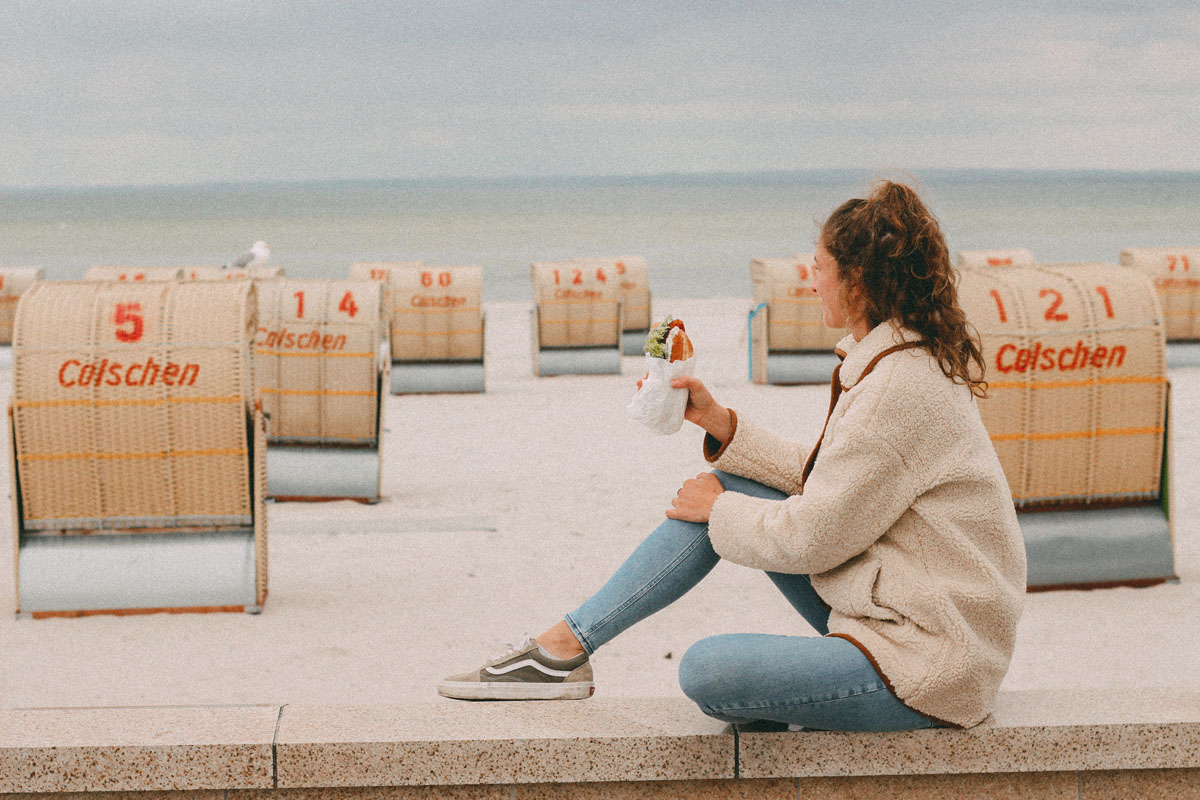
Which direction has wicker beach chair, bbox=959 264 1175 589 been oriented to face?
away from the camera

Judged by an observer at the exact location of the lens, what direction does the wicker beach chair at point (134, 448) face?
facing away from the viewer

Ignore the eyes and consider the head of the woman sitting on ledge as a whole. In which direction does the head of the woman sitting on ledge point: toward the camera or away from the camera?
away from the camera

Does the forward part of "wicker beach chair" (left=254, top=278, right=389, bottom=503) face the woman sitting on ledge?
no

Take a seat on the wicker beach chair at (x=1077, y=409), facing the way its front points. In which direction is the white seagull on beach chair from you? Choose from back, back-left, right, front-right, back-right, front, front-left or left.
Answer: front-left

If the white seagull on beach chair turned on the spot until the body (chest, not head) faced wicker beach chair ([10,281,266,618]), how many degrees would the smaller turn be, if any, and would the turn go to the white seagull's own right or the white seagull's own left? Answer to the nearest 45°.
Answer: approximately 90° to the white seagull's own right

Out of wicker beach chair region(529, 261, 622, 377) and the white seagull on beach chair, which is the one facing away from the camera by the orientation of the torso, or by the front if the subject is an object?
the wicker beach chair

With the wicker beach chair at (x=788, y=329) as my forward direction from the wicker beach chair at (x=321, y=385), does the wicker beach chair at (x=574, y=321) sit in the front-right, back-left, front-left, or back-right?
front-left

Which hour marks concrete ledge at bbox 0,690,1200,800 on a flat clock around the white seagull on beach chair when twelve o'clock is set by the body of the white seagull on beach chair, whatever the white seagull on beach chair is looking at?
The concrete ledge is roughly at 3 o'clock from the white seagull on beach chair.

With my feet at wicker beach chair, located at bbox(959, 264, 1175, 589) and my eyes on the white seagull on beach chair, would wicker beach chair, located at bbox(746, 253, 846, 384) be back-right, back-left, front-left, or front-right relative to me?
front-right

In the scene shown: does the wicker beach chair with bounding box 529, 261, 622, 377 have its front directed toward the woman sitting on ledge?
no

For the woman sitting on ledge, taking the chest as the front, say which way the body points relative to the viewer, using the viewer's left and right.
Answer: facing to the left of the viewer

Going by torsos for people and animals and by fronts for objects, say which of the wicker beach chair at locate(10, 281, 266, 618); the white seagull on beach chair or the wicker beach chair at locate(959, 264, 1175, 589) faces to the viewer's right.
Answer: the white seagull on beach chair

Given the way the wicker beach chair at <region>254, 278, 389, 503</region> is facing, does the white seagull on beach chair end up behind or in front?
in front

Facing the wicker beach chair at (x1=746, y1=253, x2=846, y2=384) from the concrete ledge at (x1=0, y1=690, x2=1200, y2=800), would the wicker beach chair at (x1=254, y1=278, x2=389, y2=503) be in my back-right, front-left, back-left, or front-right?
front-left

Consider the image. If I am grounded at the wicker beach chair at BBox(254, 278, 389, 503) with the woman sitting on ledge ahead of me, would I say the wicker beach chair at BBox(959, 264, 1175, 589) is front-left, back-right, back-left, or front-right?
front-left

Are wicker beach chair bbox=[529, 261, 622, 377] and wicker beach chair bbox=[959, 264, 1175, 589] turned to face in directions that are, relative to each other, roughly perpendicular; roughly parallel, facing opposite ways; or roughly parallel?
roughly parallel

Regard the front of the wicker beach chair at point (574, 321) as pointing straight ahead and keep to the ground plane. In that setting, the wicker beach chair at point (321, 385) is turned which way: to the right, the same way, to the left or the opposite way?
the same way

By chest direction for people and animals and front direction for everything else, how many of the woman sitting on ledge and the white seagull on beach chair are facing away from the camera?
0

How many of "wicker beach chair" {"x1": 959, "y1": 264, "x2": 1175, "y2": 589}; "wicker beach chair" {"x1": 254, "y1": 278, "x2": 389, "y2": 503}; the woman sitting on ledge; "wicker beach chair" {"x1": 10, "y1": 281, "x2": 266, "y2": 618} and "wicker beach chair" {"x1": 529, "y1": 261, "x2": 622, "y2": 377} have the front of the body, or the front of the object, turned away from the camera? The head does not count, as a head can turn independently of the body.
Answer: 4
